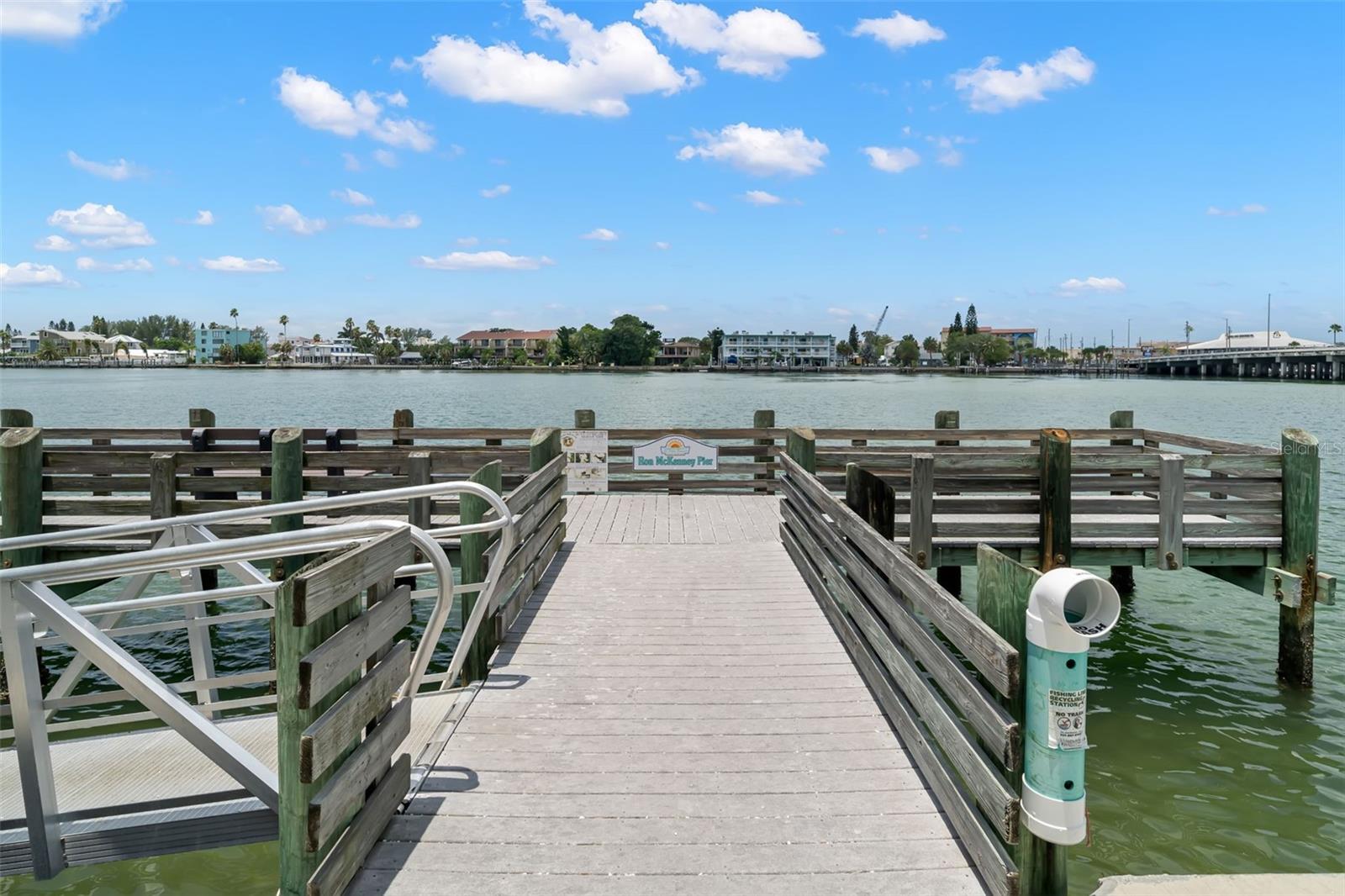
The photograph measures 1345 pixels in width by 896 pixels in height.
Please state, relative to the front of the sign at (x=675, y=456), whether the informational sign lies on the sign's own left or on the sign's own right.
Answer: on the sign's own right

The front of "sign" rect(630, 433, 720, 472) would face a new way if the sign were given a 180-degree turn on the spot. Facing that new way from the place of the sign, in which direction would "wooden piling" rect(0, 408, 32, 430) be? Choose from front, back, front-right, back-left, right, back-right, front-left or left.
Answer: left

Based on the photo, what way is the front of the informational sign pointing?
toward the camera

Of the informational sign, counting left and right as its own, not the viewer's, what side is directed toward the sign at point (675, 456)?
left

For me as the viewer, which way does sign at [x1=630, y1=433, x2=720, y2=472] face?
facing the viewer

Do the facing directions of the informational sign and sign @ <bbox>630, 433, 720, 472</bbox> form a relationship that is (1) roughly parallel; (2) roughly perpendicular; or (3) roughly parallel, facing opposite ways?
roughly parallel

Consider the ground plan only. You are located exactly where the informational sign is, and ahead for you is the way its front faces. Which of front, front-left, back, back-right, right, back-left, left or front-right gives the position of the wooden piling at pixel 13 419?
right

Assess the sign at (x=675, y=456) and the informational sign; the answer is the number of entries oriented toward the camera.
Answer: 2
